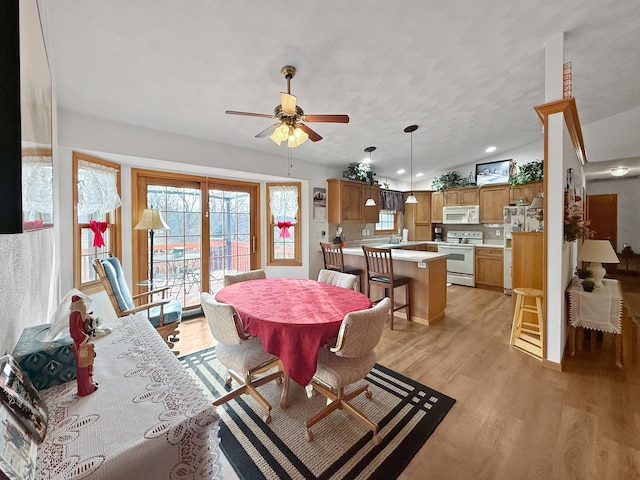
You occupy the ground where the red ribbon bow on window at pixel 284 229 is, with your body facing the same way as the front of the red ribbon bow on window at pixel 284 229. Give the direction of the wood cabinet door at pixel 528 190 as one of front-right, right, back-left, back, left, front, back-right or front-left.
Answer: left

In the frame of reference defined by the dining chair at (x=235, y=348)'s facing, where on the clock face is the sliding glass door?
The sliding glass door is roughly at 10 o'clock from the dining chair.

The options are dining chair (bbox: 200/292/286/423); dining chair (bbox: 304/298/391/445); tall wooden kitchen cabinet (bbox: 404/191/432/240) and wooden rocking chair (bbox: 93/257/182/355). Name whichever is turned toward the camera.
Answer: the tall wooden kitchen cabinet

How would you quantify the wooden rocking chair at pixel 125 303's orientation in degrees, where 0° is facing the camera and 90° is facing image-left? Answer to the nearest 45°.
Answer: approximately 270°

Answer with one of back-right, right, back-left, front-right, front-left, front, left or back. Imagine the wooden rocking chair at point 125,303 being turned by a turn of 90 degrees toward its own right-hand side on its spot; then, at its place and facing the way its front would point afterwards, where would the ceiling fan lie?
front-left

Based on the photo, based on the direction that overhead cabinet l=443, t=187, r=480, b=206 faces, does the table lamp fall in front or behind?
in front

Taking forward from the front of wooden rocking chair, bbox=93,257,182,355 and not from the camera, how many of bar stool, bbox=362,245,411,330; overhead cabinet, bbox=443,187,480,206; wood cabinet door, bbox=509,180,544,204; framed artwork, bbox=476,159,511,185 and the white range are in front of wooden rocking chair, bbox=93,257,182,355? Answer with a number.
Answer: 5

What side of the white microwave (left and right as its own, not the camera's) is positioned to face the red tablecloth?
front

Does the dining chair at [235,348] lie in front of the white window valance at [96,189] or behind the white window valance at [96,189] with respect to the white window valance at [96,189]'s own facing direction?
in front

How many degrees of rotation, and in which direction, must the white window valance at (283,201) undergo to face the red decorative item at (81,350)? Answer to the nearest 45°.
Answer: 0° — it already faces it

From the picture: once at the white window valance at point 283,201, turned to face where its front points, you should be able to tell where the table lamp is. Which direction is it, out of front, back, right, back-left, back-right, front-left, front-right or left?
front-left

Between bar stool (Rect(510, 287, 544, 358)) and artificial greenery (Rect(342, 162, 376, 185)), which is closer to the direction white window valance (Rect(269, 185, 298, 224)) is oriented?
the bar stool
